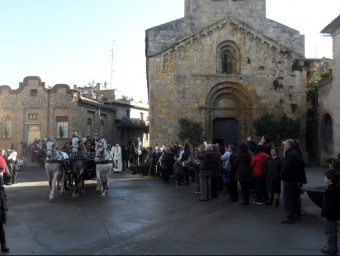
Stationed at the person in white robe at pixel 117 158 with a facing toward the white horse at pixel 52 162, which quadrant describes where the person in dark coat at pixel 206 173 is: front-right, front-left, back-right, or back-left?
front-left

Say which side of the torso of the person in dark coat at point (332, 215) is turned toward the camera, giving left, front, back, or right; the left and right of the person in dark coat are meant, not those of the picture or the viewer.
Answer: left

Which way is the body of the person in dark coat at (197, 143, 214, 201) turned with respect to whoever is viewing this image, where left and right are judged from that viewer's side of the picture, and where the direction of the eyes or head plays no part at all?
facing away from the viewer and to the left of the viewer

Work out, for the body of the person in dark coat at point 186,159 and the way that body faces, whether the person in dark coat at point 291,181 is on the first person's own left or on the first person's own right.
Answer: on the first person's own left

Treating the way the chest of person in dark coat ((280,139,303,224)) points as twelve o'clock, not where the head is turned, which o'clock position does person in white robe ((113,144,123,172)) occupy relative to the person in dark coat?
The person in white robe is roughly at 2 o'clock from the person in dark coat.

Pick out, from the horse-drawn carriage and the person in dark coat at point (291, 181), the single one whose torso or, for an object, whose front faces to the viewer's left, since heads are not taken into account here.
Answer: the person in dark coat

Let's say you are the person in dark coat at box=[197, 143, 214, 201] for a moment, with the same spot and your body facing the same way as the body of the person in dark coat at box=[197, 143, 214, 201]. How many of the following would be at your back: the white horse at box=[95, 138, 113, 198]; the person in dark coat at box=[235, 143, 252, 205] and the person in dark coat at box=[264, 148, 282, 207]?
2

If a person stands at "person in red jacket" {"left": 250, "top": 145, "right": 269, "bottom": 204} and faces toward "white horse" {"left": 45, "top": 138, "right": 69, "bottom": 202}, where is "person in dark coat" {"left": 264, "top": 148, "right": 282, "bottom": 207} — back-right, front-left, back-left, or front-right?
back-left

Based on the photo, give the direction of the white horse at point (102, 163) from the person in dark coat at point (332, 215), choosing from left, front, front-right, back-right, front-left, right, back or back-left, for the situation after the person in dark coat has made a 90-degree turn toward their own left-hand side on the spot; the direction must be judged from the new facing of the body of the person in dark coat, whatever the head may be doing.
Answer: back-right

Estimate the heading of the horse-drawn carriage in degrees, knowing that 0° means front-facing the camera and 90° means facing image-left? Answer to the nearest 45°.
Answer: approximately 0°

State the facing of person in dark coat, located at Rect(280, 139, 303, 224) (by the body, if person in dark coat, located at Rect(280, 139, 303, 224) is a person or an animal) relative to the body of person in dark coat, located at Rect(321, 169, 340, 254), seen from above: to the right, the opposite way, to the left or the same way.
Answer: the same way

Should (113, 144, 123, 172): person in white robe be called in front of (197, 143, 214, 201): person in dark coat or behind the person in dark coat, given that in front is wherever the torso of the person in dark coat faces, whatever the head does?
in front

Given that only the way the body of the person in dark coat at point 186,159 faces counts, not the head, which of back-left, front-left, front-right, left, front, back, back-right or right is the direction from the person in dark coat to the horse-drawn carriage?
front-left

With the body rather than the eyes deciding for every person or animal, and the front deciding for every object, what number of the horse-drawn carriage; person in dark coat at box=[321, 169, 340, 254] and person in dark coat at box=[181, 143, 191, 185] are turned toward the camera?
1

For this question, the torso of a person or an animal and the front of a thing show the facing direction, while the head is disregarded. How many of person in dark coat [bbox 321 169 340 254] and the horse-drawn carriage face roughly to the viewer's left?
1

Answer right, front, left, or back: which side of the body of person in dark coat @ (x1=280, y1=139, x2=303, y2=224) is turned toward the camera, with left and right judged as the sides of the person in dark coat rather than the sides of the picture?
left

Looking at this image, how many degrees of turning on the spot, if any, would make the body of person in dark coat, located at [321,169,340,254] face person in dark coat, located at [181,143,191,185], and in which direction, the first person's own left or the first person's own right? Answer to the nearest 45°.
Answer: approximately 45° to the first person's own right

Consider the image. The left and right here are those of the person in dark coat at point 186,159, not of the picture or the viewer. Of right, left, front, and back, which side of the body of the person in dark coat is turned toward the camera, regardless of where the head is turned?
left

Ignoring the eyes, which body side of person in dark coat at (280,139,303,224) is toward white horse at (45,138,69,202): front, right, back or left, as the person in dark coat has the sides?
front
